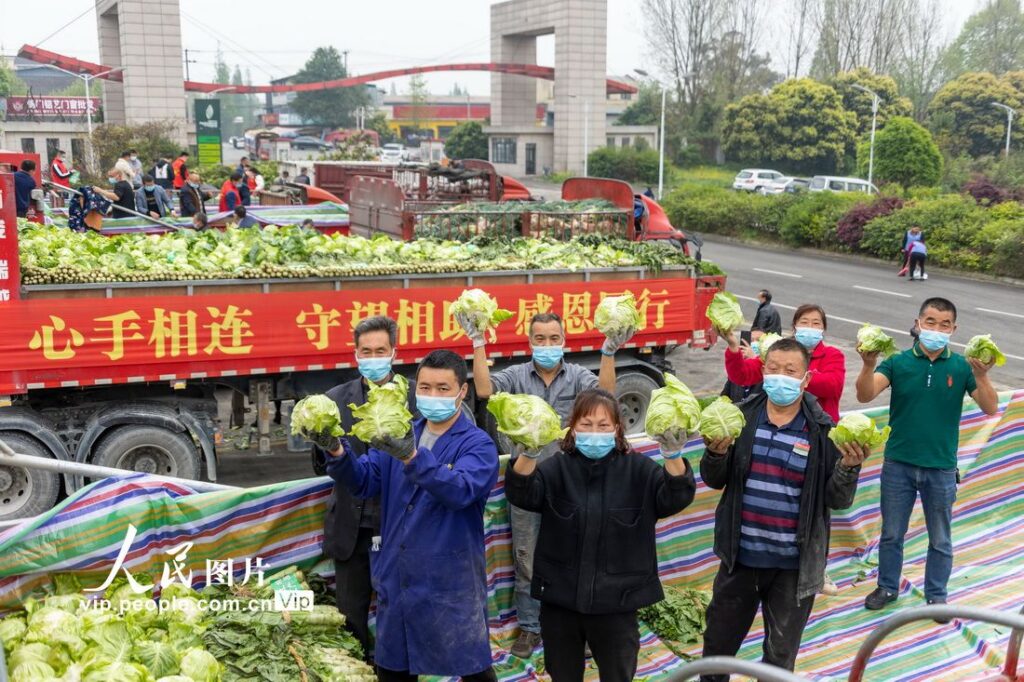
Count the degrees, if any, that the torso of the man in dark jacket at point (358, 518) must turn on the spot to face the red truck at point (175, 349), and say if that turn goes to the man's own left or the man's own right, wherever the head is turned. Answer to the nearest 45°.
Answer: approximately 180°

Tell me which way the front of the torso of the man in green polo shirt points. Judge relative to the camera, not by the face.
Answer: toward the camera

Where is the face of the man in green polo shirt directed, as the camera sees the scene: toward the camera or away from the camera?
toward the camera

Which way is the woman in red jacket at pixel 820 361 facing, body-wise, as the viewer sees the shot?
toward the camera

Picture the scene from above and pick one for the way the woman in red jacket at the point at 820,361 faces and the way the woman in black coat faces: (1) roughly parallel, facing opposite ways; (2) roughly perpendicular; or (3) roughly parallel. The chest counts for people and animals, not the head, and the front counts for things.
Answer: roughly parallel

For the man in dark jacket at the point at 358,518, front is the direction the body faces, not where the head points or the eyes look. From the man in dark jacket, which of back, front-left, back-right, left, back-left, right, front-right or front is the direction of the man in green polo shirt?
left

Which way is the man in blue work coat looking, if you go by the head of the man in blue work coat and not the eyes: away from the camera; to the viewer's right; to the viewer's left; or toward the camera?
toward the camera

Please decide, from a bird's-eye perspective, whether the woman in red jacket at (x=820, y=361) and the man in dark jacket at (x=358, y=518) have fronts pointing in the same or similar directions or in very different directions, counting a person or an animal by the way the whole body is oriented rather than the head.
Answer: same or similar directions

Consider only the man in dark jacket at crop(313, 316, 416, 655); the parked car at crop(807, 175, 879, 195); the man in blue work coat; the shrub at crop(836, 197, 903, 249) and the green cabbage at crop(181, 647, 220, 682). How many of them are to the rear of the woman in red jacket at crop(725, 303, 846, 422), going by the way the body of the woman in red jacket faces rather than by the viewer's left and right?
2

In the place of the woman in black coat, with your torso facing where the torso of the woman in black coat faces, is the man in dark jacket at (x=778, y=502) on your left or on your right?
on your left

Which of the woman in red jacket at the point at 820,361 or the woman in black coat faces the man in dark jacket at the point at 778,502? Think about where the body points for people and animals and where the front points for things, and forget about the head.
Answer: the woman in red jacket

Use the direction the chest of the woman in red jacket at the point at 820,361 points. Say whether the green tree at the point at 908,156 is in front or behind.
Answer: behind

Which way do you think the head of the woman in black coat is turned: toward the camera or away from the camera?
toward the camera

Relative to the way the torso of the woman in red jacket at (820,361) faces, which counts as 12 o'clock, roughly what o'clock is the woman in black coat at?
The woman in black coat is roughly at 1 o'clock from the woman in red jacket.

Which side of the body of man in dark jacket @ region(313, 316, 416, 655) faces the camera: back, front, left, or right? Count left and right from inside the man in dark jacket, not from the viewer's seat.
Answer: front
